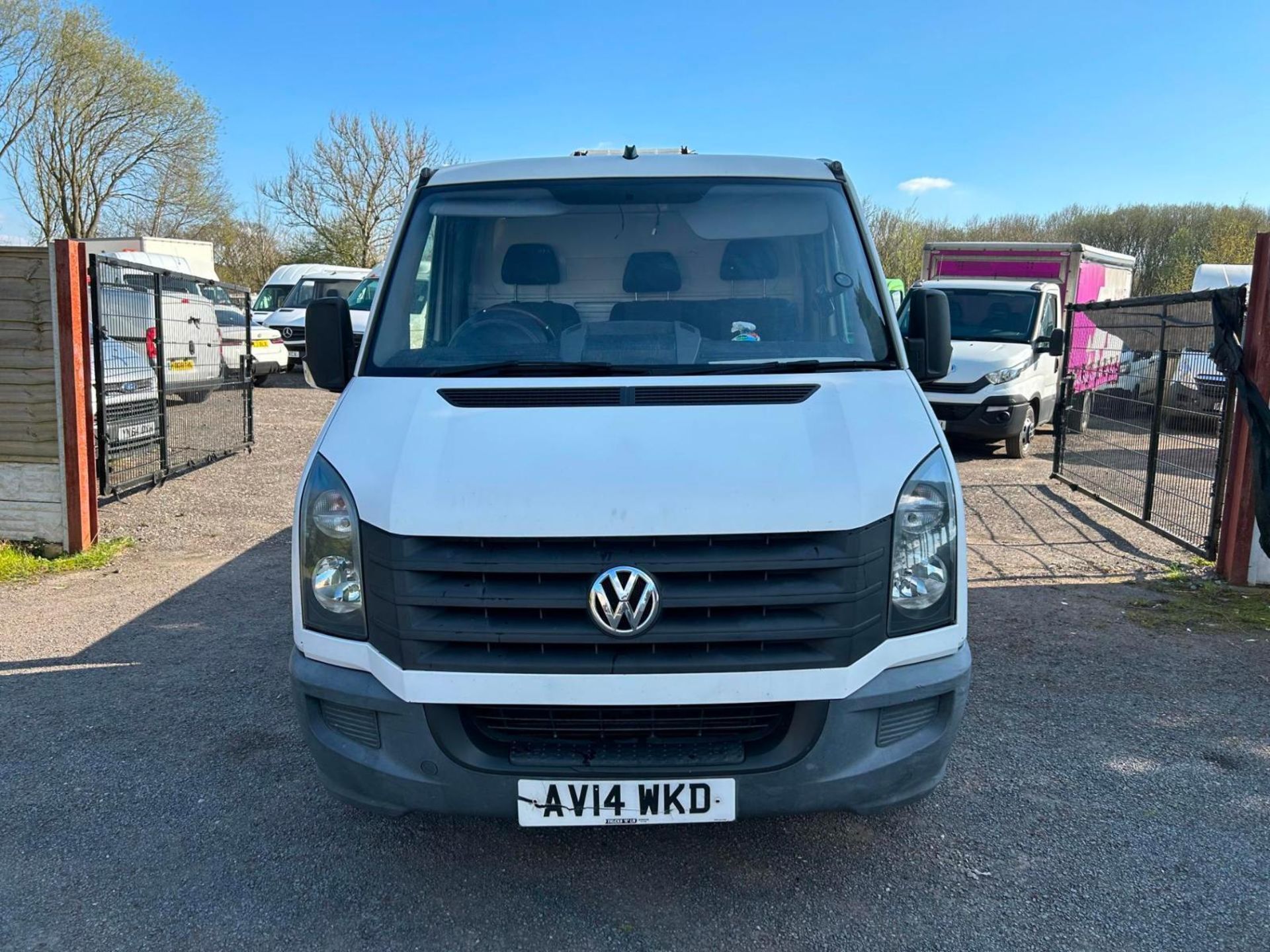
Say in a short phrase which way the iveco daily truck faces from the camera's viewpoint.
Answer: facing the viewer and to the left of the viewer

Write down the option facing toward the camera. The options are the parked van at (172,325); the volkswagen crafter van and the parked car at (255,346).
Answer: the volkswagen crafter van

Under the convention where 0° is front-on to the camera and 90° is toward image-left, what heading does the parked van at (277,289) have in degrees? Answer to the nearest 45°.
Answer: approximately 45°

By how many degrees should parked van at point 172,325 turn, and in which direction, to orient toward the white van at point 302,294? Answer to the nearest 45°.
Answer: approximately 45° to its right

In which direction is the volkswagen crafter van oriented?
toward the camera

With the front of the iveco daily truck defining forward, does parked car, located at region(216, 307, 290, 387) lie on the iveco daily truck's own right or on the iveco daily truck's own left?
on the iveco daily truck's own right

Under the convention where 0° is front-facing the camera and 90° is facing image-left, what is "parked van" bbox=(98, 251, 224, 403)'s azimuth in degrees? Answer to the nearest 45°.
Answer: approximately 135°

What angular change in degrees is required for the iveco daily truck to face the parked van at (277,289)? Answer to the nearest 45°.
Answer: approximately 45° to its right

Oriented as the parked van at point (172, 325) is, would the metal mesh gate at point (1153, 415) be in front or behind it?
behind

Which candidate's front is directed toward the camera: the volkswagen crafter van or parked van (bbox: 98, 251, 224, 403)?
the volkswagen crafter van

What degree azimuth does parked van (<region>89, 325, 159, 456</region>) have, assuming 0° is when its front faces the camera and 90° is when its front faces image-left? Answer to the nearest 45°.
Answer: approximately 315°
